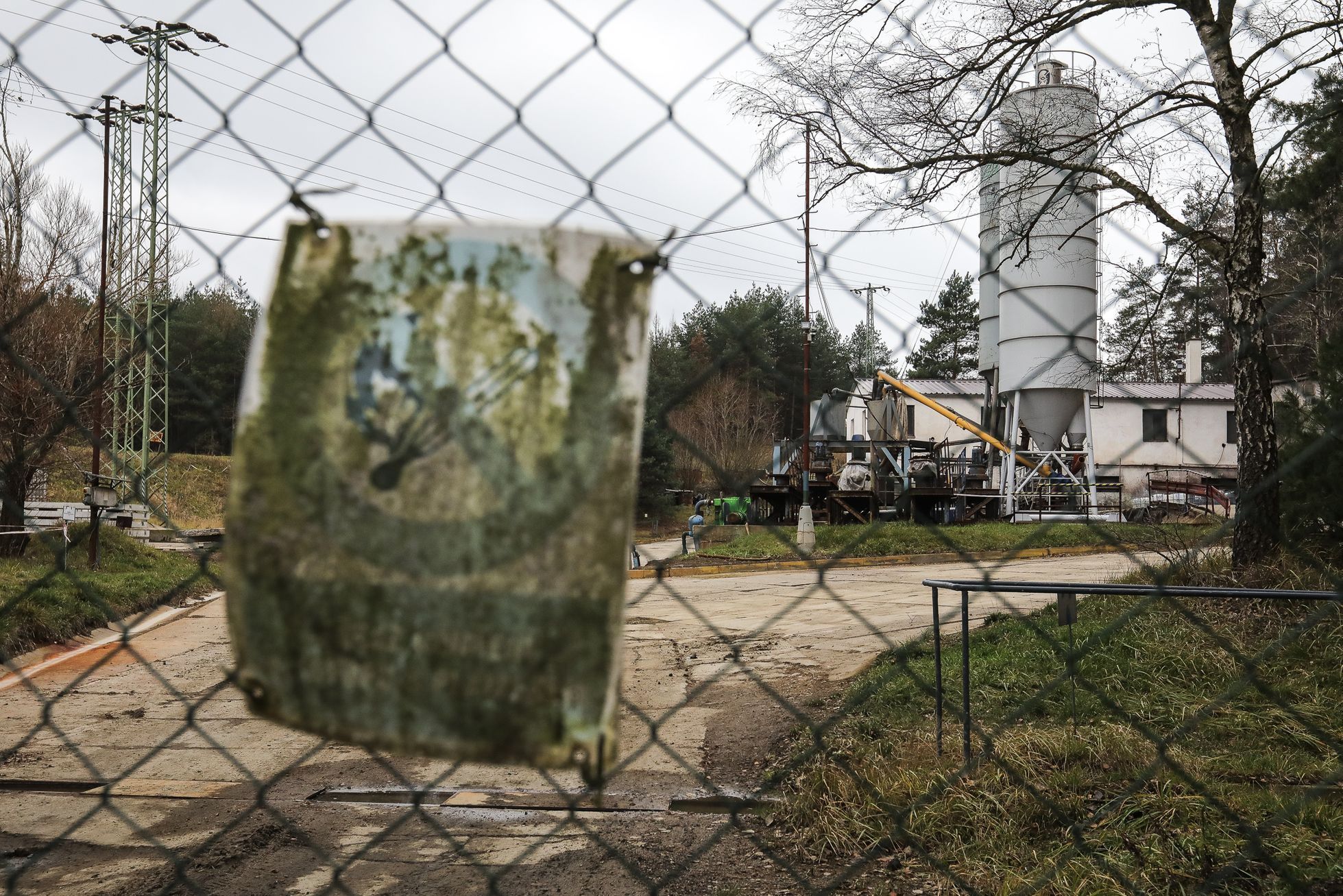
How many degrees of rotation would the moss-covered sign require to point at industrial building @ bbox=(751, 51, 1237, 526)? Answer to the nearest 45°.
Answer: approximately 135° to its left

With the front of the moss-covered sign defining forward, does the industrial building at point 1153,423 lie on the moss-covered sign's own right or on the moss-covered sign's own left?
on the moss-covered sign's own left

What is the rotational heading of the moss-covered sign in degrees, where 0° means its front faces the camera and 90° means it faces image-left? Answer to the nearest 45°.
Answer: approximately 0°

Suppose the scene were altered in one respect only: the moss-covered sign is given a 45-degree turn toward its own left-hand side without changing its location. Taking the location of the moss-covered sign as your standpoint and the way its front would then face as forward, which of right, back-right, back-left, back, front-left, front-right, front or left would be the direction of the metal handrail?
left

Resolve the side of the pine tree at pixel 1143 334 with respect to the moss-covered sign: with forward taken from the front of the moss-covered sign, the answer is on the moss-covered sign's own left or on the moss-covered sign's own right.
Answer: on the moss-covered sign's own left

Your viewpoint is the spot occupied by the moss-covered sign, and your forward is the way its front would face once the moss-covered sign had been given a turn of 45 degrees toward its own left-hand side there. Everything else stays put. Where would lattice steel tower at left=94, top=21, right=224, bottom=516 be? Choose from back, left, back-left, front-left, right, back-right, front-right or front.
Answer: back

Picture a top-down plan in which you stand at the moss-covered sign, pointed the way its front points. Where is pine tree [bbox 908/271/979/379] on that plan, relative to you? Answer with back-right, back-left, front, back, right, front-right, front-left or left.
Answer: back-left

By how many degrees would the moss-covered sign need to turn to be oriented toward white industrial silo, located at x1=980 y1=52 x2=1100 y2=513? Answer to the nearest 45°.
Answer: approximately 135° to its left

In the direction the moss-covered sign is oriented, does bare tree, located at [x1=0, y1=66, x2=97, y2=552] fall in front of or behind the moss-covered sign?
behind
